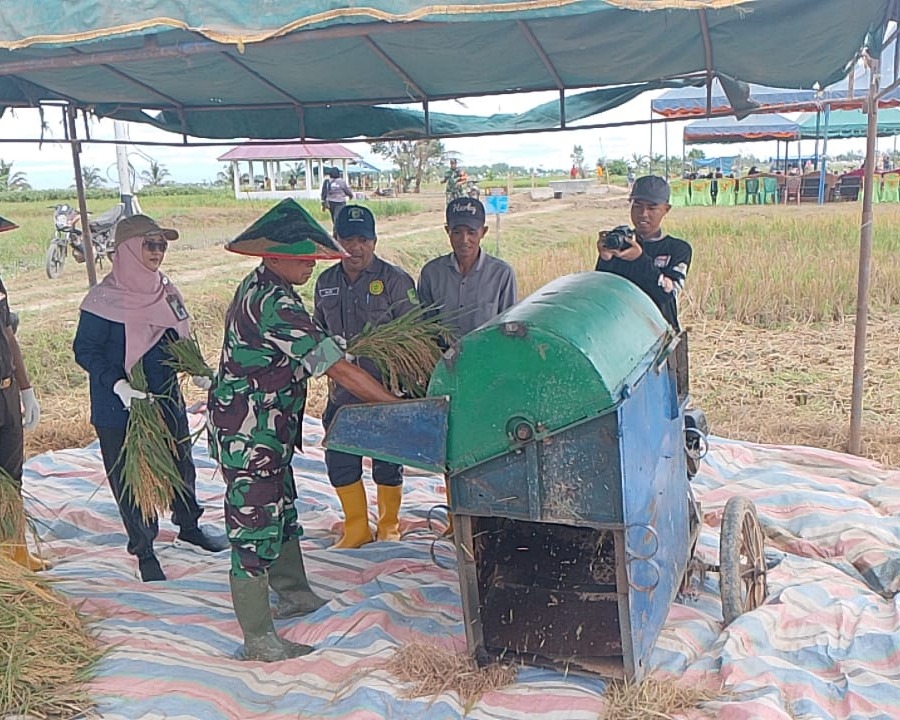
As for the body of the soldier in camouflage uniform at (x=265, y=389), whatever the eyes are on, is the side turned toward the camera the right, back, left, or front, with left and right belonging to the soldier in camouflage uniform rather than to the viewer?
right

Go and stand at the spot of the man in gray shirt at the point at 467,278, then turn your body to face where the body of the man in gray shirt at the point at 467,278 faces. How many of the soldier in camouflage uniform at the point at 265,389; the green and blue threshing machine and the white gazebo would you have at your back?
1

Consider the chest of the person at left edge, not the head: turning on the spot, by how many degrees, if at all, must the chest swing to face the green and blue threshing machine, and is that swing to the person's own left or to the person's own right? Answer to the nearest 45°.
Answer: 0° — they already face it

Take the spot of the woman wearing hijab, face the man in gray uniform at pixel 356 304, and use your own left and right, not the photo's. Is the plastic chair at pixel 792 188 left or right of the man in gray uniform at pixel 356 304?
left

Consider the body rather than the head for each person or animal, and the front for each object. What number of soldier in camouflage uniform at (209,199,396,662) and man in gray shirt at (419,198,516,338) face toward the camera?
1

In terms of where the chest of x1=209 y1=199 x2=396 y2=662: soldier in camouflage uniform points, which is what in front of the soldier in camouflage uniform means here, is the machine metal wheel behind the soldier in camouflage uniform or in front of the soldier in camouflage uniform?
in front

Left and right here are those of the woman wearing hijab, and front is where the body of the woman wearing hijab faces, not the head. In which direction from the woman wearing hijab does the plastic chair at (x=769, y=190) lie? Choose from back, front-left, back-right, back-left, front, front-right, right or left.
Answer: left

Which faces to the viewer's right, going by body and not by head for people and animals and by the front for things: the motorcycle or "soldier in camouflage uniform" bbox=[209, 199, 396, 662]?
the soldier in camouflage uniform

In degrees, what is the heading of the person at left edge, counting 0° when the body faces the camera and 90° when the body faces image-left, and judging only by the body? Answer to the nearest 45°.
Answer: approximately 315°
